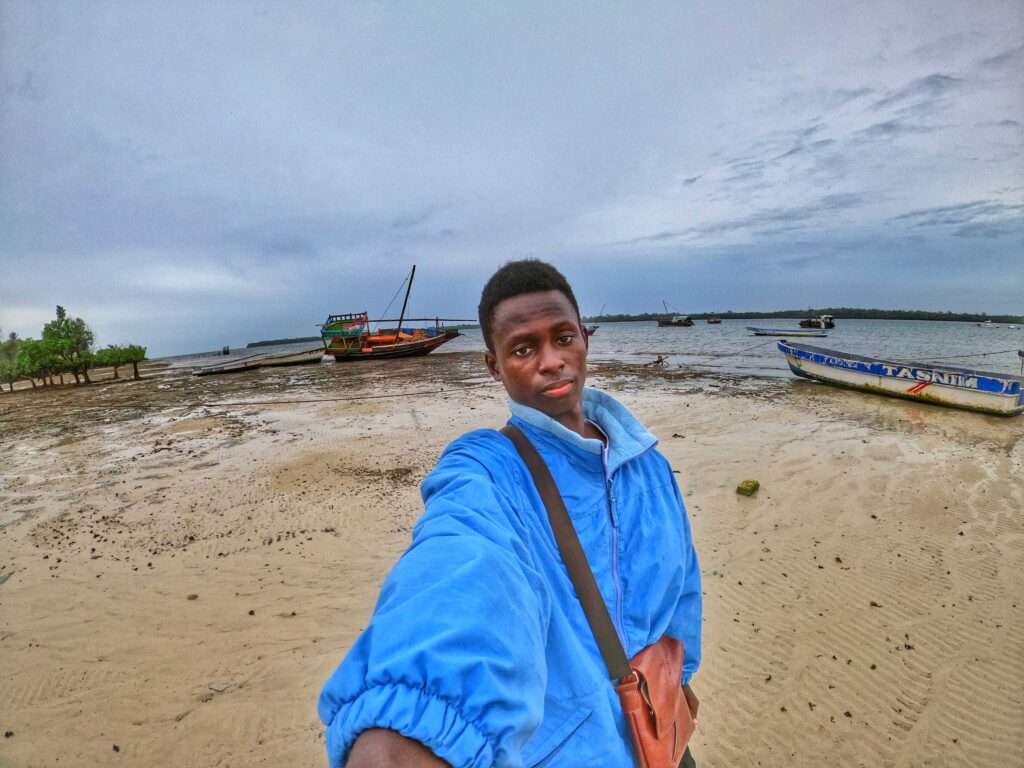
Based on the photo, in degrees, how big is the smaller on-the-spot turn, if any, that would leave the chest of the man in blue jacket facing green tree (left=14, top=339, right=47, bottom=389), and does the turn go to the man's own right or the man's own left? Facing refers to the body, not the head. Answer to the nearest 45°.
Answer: approximately 180°

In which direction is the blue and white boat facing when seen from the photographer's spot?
facing away from the viewer and to the left of the viewer

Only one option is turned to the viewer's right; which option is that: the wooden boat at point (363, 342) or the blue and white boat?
the wooden boat

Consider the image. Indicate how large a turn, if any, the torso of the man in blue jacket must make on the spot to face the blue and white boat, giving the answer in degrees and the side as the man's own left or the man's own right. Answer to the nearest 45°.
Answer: approximately 90° to the man's own left

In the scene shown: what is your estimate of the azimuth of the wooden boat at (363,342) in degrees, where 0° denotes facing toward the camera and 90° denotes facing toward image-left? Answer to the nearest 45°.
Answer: approximately 270°

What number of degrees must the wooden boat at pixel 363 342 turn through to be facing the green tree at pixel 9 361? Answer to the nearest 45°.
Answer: approximately 180°

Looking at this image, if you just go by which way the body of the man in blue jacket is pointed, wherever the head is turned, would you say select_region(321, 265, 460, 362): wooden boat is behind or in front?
behind

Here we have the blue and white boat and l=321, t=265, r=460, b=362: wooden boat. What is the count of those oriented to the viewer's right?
1

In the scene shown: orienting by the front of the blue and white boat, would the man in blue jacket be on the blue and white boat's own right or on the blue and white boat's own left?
on the blue and white boat's own left

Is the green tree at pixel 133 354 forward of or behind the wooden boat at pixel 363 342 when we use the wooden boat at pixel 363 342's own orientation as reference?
behind
